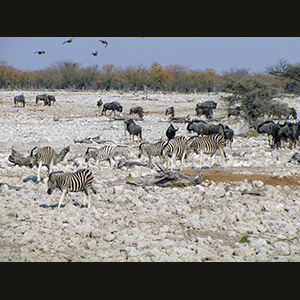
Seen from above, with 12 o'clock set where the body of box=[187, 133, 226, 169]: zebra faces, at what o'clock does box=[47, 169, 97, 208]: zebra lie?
box=[47, 169, 97, 208]: zebra is roughly at 10 o'clock from box=[187, 133, 226, 169]: zebra.

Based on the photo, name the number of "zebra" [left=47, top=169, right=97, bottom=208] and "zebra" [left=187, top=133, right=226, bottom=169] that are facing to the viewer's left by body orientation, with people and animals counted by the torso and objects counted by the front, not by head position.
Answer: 2

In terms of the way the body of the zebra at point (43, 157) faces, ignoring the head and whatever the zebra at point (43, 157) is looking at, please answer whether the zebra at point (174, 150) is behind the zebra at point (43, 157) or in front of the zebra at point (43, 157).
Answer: behind

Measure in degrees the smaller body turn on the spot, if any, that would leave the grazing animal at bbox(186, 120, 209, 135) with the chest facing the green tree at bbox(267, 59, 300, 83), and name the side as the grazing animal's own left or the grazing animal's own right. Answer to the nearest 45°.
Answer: approximately 90° to the grazing animal's own right

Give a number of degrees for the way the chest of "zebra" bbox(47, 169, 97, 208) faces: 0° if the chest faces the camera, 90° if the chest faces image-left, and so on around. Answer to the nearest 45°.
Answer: approximately 90°

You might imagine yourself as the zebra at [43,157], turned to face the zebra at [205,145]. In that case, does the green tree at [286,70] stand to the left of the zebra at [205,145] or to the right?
left

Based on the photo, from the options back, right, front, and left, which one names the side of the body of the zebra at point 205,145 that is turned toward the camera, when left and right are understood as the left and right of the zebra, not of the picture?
left

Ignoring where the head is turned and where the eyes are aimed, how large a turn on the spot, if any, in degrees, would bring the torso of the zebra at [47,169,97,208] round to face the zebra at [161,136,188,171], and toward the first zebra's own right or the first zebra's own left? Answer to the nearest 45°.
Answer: approximately 135° to the first zebra's own right

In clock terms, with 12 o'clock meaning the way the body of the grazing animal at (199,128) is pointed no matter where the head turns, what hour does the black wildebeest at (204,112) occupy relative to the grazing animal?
The black wildebeest is roughly at 3 o'clock from the grazing animal.

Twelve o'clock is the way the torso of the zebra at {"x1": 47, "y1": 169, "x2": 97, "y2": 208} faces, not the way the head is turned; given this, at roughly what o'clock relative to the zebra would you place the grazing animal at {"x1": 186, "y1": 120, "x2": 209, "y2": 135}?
The grazing animal is roughly at 4 o'clock from the zebra.
